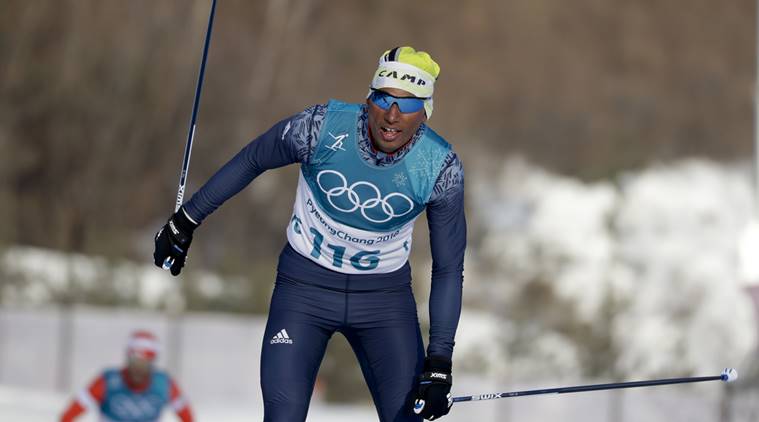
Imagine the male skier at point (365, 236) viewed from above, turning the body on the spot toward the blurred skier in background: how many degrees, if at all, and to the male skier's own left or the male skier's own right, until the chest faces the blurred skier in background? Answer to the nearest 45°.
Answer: approximately 180°

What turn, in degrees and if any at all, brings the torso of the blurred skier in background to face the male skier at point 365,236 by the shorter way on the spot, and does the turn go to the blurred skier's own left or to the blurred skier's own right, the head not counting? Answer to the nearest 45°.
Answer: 0° — they already face them

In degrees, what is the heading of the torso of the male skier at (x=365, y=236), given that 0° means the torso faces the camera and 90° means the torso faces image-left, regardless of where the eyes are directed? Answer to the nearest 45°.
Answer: approximately 0°

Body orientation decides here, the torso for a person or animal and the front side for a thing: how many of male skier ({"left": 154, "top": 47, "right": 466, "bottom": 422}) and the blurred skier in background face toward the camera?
2

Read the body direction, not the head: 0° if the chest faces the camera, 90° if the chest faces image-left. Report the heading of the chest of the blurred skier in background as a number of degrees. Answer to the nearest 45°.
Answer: approximately 0°
